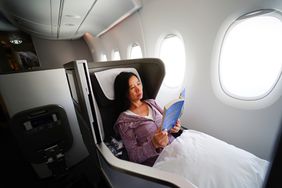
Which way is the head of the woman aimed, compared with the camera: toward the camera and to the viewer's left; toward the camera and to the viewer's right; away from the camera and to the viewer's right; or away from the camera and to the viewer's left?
toward the camera and to the viewer's right

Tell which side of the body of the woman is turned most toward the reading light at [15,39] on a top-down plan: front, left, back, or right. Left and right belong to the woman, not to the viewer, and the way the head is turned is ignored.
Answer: back

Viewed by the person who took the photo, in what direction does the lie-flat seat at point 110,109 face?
facing the viewer and to the right of the viewer

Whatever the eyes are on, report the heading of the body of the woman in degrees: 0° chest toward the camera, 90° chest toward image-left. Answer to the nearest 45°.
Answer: approximately 315°

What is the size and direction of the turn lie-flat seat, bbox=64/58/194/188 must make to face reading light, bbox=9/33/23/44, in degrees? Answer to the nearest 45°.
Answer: approximately 180°
